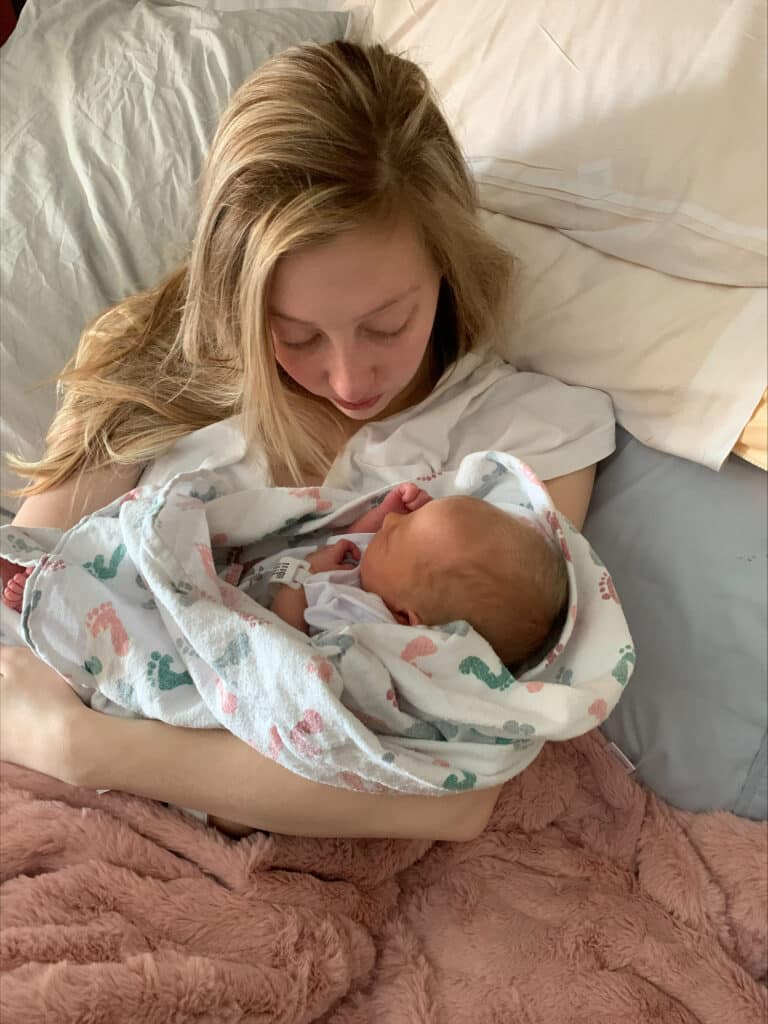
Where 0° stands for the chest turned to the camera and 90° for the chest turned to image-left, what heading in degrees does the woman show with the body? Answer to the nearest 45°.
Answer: approximately 0°
